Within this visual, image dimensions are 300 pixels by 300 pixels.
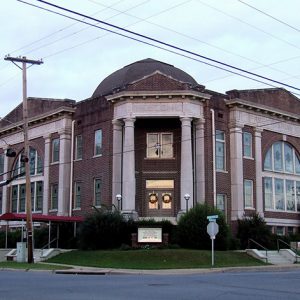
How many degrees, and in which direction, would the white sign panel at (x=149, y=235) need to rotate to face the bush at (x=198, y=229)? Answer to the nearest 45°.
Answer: approximately 90° to its left

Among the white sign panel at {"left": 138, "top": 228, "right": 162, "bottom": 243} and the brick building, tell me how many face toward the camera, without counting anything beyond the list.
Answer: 2

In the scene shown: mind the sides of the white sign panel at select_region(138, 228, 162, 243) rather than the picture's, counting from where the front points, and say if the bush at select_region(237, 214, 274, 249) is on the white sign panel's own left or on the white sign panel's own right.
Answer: on the white sign panel's own left

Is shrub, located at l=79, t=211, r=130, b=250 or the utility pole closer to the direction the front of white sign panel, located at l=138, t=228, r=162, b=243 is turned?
the utility pole

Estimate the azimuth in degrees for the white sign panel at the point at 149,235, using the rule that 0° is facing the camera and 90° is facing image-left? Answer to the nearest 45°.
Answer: approximately 0°
